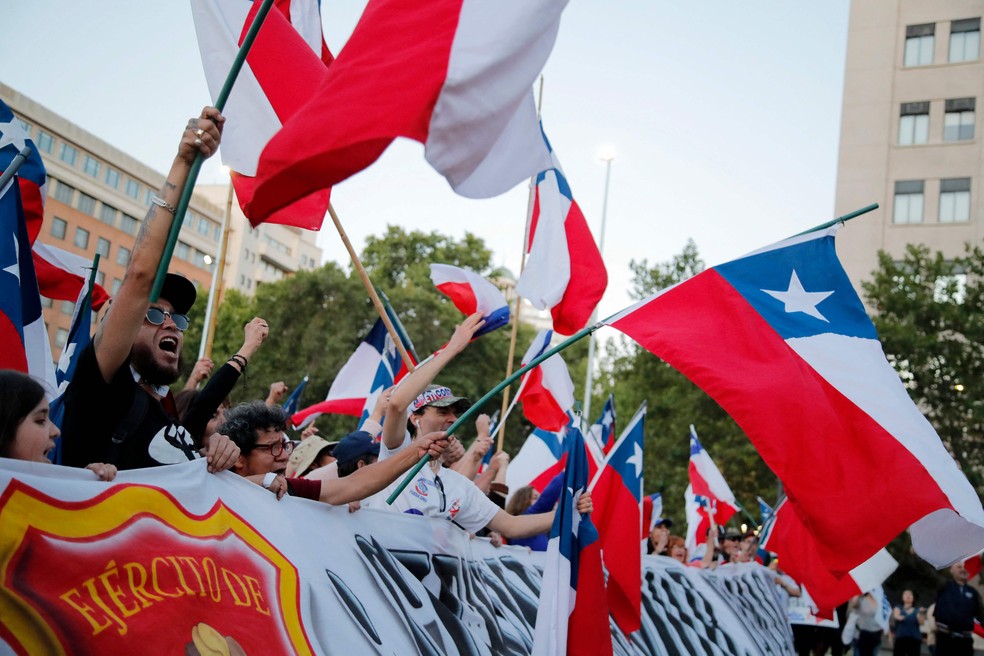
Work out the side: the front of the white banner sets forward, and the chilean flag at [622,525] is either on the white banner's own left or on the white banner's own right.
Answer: on the white banner's own left

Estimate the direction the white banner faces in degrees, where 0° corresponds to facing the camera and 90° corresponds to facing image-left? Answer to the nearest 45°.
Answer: approximately 315°

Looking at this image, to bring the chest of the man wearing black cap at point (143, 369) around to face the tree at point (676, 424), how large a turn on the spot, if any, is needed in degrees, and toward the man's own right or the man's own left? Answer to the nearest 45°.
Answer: approximately 90° to the man's own left

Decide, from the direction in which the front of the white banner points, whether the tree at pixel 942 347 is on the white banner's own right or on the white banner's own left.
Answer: on the white banner's own left

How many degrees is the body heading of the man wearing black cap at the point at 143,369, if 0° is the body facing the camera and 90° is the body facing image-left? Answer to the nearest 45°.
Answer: approximately 315°

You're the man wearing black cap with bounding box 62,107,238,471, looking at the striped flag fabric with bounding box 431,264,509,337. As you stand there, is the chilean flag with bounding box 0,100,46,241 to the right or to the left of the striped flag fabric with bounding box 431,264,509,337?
left

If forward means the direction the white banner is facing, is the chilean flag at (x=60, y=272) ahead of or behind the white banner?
behind

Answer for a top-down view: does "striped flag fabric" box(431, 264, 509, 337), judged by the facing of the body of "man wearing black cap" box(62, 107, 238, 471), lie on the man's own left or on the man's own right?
on the man's own left

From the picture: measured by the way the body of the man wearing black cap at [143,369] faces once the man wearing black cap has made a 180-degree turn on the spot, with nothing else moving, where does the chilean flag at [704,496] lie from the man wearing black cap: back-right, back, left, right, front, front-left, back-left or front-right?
right

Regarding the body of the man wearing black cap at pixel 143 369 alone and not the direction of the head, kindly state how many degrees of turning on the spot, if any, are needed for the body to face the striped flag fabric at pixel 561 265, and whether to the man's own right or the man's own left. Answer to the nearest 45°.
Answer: approximately 90° to the man's own left

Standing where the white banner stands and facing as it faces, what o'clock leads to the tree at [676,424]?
The tree is roughly at 8 o'clock from the white banner.
